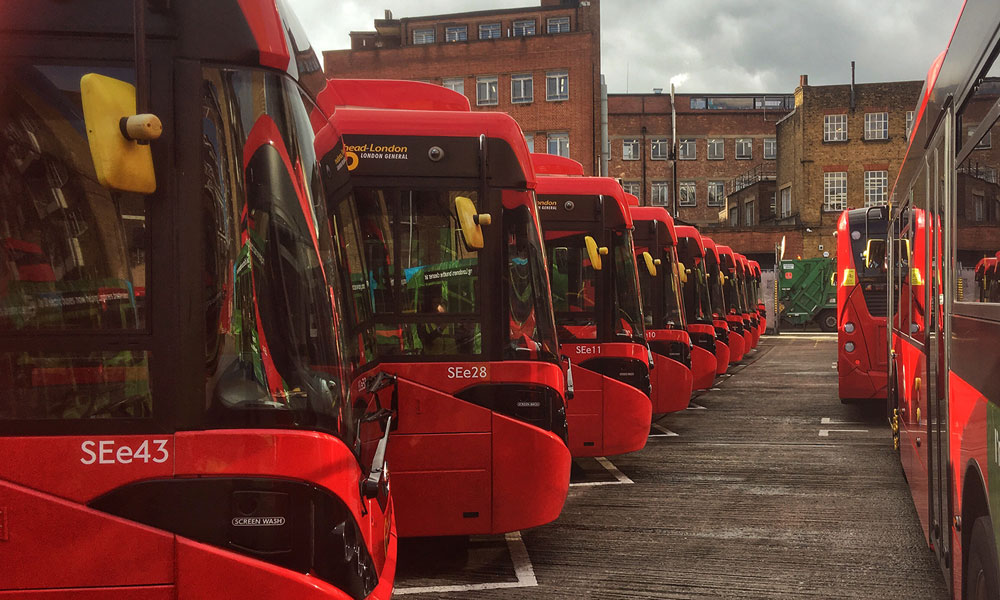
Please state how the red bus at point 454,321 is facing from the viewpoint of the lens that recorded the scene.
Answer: facing to the right of the viewer

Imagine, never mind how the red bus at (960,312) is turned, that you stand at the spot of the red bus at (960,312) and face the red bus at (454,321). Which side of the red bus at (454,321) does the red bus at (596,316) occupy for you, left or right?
right

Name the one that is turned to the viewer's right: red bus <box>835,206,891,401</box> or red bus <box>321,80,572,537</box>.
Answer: red bus <box>321,80,572,537</box>

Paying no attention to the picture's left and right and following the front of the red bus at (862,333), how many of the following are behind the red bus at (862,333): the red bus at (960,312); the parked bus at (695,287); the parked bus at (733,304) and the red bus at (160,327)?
2

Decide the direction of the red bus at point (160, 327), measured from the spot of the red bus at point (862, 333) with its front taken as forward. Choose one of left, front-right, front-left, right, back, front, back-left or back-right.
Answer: back

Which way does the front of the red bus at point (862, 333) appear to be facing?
away from the camera
